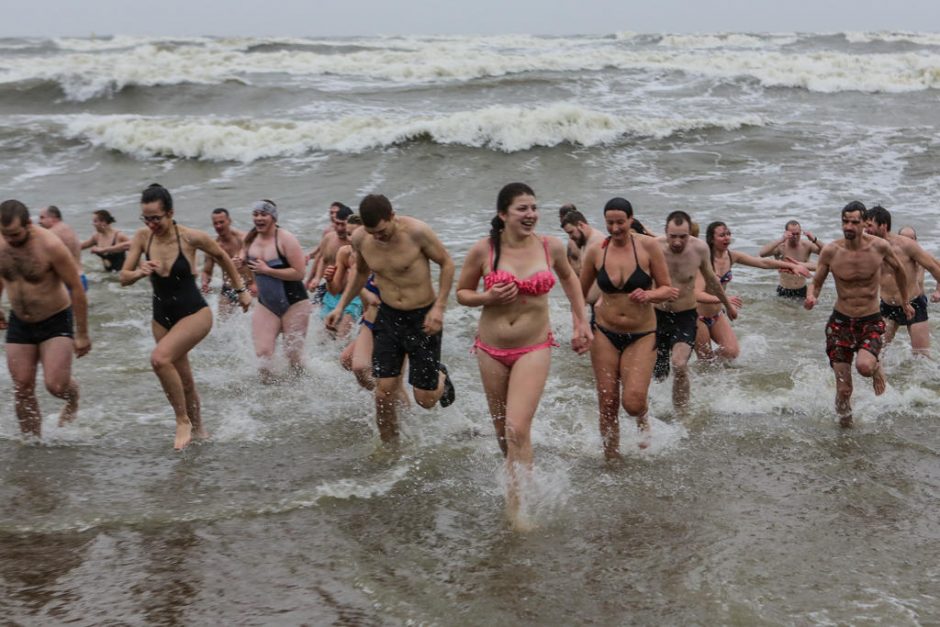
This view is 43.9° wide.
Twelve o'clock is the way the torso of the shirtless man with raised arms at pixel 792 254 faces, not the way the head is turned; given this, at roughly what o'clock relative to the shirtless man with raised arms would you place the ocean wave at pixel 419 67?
The ocean wave is roughly at 5 o'clock from the shirtless man with raised arms.

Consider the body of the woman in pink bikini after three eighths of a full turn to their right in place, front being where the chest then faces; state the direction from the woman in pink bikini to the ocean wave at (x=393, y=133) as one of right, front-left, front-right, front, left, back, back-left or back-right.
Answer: front-right

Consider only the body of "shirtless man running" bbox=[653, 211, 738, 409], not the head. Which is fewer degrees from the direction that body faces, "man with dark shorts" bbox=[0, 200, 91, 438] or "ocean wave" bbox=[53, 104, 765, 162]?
the man with dark shorts

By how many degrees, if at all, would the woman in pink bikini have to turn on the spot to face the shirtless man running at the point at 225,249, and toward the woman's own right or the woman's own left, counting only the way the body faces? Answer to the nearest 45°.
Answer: approximately 135° to the woman's own right

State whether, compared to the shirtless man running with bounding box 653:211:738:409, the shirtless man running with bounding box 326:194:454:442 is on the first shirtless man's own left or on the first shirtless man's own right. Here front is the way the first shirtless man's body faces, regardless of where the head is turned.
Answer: on the first shirtless man's own right

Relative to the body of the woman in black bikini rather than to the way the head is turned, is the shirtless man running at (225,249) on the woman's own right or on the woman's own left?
on the woman's own right

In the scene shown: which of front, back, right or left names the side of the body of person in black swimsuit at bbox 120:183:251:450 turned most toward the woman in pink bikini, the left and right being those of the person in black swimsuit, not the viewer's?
left
